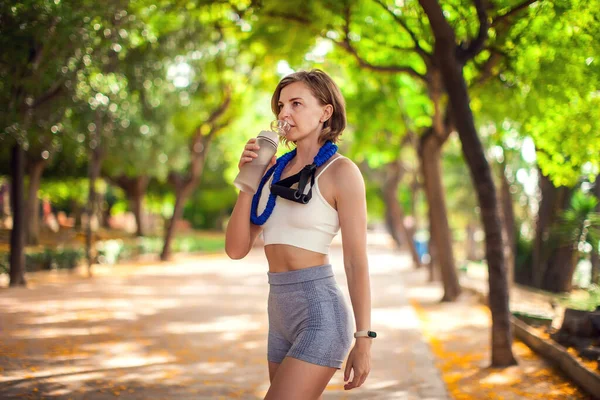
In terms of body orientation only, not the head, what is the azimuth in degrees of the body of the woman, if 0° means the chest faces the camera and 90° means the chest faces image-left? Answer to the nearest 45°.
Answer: approximately 45°

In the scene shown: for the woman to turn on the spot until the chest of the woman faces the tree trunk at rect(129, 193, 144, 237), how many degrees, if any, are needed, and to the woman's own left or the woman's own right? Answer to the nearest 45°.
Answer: approximately 135° to the woman's own right

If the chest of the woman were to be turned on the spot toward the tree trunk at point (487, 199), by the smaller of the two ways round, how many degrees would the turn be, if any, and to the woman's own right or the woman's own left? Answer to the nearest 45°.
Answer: approximately 180°

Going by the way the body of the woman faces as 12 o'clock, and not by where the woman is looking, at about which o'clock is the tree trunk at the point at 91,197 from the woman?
The tree trunk is roughly at 4 o'clock from the woman.

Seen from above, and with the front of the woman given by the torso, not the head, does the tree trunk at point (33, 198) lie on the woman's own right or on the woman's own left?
on the woman's own right

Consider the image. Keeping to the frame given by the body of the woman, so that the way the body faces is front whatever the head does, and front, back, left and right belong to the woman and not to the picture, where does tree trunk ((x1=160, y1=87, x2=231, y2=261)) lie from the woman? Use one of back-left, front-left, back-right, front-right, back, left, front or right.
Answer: back-right

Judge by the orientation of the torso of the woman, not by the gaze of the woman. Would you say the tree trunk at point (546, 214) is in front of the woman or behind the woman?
behind

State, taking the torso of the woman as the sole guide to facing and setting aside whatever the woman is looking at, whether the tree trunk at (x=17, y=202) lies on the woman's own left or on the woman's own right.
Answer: on the woman's own right

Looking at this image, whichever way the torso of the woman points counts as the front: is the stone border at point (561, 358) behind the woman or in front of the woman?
behind
